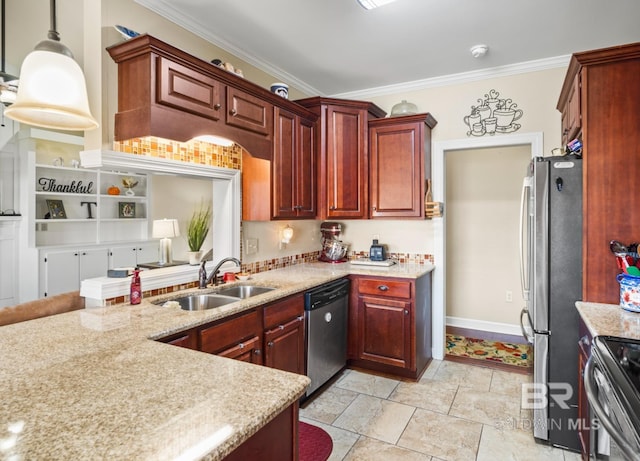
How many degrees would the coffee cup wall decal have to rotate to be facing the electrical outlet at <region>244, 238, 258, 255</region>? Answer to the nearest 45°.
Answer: approximately 45° to its right

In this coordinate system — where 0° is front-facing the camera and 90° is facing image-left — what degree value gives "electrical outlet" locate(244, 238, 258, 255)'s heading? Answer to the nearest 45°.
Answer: approximately 315°

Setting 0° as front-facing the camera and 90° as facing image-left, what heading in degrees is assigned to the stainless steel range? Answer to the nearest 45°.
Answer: approximately 90°

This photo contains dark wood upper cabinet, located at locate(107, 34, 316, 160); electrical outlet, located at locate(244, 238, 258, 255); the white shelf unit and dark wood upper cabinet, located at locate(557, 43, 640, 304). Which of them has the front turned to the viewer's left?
dark wood upper cabinet, located at locate(557, 43, 640, 304)

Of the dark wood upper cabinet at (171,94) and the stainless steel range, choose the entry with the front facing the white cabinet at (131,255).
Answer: the stainless steel range

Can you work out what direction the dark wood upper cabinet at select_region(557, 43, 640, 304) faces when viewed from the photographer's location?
facing to the left of the viewer

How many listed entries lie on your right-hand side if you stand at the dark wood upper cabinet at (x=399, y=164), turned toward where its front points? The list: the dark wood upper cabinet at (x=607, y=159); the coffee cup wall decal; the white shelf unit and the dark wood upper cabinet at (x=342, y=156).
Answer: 2

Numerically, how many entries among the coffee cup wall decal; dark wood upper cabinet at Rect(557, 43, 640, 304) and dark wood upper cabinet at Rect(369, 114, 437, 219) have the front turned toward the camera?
2

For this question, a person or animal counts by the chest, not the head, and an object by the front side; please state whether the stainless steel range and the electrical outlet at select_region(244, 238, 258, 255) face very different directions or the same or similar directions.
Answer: very different directions
